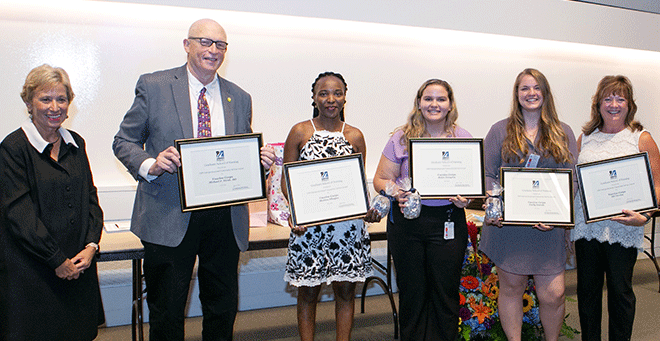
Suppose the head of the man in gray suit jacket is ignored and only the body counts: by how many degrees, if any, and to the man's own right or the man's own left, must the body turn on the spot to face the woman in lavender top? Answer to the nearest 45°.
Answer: approximately 45° to the man's own left

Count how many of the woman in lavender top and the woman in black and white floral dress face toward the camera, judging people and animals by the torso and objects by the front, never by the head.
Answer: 2

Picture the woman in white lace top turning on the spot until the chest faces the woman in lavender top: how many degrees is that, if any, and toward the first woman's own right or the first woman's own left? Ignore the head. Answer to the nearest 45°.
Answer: approximately 45° to the first woman's own right

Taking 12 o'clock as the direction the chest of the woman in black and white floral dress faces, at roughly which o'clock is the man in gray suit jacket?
The man in gray suit jacket is roughly at 2 o'clock from the woman in black and white floral dress.

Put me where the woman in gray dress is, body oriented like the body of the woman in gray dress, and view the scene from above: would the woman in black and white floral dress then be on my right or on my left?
on my right

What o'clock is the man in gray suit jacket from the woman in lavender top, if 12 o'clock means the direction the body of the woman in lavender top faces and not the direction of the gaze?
The man in gray suit jacket is roughly at 2 o'clock from the woman in lavender top.

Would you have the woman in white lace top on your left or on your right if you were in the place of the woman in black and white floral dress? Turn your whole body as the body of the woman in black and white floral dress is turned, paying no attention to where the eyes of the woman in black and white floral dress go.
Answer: on your left
